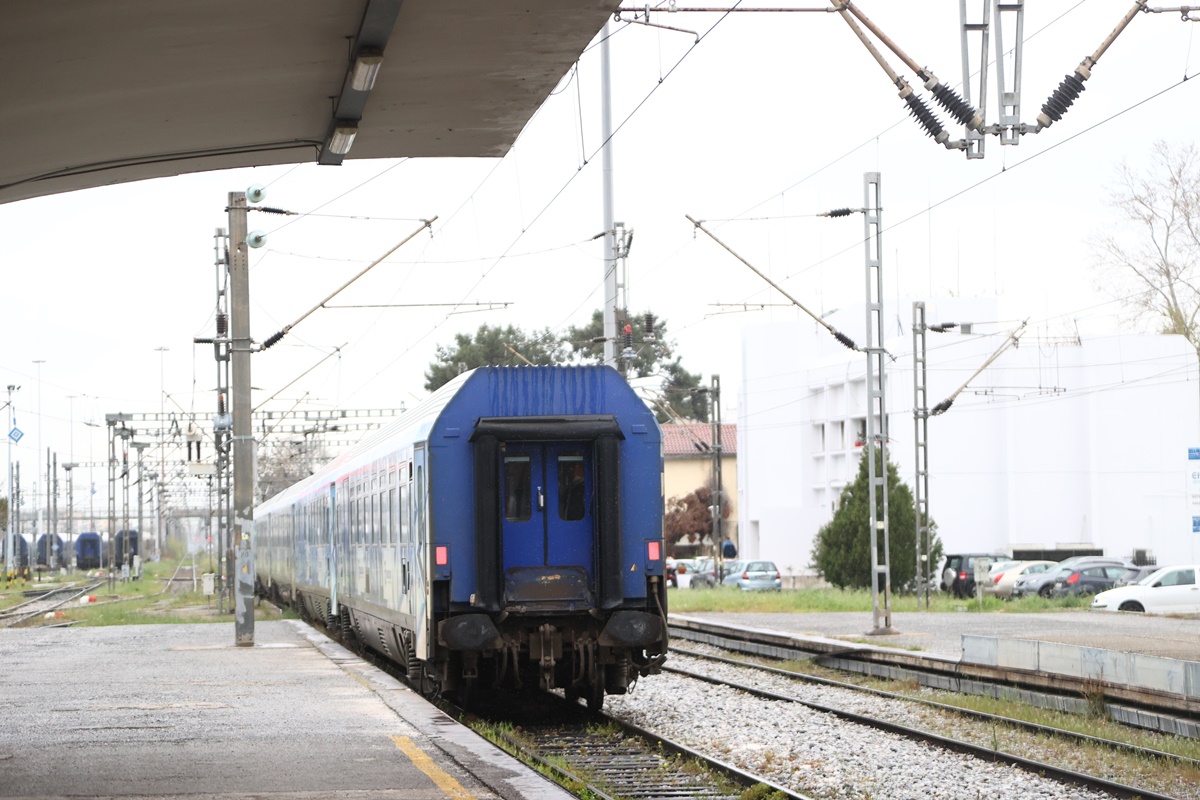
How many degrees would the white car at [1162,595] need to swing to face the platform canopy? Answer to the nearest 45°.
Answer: approximately 90° to its left

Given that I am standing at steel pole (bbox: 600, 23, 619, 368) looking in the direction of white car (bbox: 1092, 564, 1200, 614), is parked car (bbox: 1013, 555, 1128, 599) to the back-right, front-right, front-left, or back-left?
front-left

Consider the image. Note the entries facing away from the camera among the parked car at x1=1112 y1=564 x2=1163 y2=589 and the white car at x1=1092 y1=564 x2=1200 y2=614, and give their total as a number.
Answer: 0

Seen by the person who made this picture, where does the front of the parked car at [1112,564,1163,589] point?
facing the viewer and to the left of the viewer

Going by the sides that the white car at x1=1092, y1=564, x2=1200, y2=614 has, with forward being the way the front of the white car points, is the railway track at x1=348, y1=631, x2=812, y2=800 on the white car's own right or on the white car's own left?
on the white car's own left

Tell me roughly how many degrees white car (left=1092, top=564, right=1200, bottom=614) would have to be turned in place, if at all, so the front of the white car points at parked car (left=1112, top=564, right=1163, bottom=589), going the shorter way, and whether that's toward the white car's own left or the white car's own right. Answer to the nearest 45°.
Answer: approximately 90° to the white car's own right

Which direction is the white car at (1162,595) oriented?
to the viewer's left
